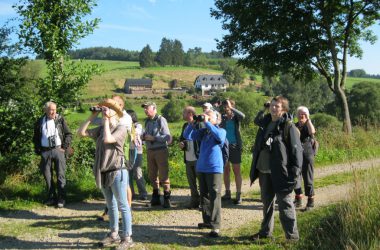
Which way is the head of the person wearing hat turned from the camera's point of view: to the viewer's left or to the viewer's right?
to the viewer's left

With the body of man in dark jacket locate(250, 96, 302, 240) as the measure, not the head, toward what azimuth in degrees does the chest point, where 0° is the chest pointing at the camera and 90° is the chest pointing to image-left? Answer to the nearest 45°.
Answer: approximately 45°

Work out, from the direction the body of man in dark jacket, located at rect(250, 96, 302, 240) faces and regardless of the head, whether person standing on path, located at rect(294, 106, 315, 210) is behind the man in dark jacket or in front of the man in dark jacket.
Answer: behind

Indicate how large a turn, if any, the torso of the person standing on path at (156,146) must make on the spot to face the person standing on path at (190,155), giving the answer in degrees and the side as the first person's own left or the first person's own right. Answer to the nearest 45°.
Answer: approximately 90° to the first person's own left

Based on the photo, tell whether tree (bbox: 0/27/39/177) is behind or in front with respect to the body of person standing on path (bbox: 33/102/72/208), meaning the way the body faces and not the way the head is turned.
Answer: behind
